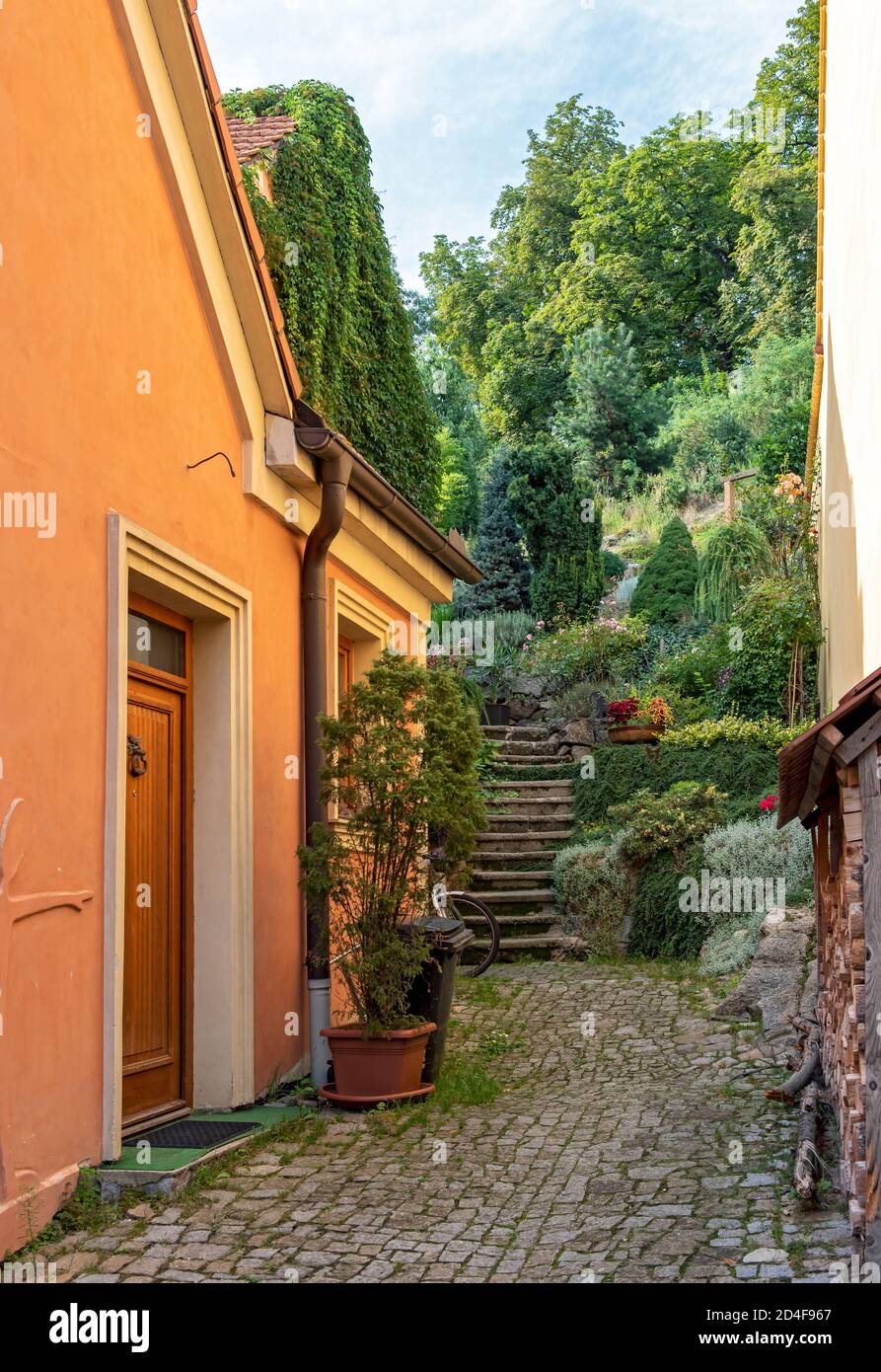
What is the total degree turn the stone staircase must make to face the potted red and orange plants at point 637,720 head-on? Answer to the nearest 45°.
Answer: approximately 135° to its left

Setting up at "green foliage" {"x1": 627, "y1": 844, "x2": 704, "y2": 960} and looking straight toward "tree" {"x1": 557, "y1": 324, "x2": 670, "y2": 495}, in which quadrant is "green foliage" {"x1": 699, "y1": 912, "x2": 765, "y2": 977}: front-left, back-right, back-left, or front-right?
back-right

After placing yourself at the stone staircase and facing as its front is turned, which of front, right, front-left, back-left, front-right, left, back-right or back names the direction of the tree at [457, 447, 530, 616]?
back

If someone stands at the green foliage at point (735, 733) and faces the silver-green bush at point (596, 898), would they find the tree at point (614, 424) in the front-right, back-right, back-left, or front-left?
back-right

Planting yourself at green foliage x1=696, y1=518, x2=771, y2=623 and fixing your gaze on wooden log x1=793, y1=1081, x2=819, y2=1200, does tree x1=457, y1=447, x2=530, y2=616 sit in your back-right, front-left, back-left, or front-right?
back-right

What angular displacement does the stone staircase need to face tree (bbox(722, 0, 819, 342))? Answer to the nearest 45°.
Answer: approximately 180°

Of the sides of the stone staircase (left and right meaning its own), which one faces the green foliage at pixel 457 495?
back

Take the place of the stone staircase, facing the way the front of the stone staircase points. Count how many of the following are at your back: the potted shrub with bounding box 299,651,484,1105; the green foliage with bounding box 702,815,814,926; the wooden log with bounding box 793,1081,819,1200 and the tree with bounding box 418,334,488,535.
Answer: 1

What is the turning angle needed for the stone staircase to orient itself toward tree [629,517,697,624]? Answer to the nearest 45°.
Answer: approximately 180°

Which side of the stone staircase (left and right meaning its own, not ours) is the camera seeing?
front

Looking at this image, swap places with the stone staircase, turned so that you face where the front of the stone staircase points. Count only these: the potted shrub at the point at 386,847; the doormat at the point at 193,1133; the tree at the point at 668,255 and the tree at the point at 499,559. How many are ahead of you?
2

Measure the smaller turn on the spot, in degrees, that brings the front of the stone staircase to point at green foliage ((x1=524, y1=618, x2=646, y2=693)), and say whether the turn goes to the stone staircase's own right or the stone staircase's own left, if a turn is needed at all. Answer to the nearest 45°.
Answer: approximately 180°

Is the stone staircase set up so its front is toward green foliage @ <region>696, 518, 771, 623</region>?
no

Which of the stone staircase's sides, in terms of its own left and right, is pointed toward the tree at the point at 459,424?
back

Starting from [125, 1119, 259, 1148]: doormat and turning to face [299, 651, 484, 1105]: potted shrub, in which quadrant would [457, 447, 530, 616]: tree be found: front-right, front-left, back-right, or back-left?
front-left

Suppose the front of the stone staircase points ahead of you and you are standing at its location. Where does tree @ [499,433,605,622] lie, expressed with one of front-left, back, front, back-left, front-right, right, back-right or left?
back

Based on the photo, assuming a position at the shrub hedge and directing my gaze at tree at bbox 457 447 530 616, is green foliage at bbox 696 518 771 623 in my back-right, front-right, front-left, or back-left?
front-right

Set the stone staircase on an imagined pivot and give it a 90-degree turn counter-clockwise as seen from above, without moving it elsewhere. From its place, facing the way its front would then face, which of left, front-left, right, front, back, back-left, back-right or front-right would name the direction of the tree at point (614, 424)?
left

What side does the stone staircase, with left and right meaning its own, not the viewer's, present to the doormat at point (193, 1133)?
front
